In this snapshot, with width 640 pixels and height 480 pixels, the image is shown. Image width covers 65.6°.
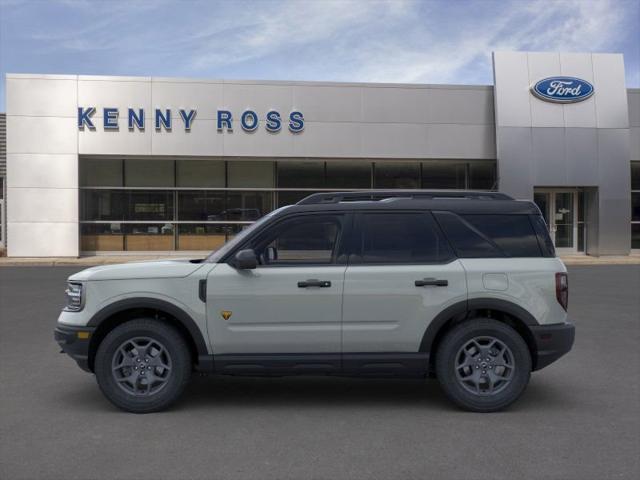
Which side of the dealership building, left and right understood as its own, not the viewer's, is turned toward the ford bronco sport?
front

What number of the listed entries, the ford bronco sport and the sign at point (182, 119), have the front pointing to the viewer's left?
1

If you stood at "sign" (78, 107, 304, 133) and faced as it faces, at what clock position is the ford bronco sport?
The ford bronco sport is roughly at 12 o'clock from the sign.

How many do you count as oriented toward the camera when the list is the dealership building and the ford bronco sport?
1

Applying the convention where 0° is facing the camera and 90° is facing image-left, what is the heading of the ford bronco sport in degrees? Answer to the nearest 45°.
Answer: approximately 90°

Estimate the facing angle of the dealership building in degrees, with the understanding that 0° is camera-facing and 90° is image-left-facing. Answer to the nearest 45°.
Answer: approximately 0°

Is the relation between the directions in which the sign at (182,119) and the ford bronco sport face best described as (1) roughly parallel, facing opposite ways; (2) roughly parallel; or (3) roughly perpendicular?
roughly perpendicular

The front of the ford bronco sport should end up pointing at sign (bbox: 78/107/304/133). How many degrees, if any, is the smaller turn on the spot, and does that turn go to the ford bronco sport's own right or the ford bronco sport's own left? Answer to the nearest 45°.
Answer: approximately 90° to the ford bronco sport's own right

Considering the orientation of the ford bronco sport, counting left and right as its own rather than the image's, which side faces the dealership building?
right
